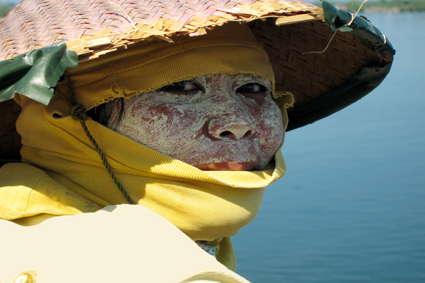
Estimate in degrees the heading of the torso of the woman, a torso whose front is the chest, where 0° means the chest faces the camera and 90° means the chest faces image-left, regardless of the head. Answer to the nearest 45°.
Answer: approximately 315°
